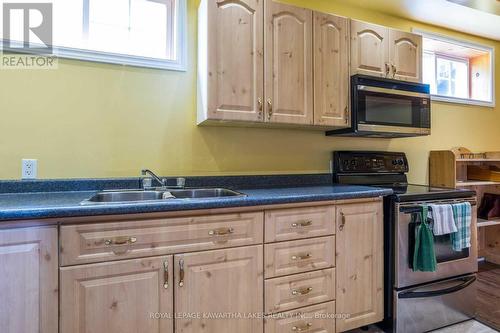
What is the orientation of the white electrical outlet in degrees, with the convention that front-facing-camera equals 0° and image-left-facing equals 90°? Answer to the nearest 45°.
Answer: approximately 0°

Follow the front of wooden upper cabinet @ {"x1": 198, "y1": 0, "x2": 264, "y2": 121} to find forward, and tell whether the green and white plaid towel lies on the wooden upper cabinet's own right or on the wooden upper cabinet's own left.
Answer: on the wooden upper cabinet's own left

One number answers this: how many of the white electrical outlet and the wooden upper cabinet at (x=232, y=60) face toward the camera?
2

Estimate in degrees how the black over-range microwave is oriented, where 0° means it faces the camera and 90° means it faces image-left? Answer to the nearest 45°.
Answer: approximately 315°

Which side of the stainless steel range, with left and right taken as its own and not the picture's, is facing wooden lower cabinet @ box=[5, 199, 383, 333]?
right

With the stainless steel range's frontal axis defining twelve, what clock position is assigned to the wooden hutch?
The wooden hutch is roughly at 8 o'clock from the stainless steel range.

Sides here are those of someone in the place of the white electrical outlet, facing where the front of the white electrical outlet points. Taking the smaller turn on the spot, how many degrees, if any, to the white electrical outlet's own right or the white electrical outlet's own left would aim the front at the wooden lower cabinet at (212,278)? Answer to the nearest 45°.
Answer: approximately 45° to the white electrical outlet's own left
